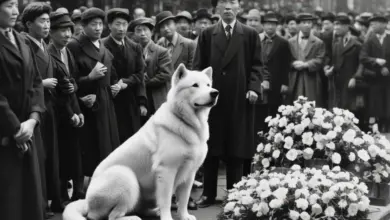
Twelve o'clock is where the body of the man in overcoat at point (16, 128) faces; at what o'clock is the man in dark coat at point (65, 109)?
The man in dark coat is roughly at 8 o'clock from the man in overcoat.

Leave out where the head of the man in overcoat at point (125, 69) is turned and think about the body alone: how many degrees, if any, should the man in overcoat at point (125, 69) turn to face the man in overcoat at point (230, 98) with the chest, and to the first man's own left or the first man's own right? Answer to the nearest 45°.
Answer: approximately 45° to the first man's own left

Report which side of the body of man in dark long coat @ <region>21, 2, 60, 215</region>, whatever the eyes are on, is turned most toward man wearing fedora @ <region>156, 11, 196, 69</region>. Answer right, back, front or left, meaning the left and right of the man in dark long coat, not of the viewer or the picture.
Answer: left

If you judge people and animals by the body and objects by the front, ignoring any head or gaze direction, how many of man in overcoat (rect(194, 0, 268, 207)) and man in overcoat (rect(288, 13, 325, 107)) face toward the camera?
2

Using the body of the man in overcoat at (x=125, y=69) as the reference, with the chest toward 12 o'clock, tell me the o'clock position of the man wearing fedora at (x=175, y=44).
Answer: The man wearing fedora is roughly at 7 o'clock from the man in overcoat.

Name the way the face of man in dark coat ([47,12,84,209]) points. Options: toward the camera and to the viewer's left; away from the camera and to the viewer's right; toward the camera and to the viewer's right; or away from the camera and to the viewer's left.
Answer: toward the camera and to the viewer's right
